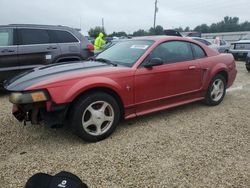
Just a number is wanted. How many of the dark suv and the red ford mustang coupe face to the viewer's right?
0

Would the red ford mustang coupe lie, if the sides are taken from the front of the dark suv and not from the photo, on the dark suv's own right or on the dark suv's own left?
on the dark suv's own left

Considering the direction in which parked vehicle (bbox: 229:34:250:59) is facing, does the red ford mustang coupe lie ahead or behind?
ahead

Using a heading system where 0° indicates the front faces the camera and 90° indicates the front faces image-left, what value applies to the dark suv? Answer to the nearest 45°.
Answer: approximately 90°

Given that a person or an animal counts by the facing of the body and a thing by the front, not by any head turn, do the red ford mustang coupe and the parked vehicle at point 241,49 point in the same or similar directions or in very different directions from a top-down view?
same or similar directions

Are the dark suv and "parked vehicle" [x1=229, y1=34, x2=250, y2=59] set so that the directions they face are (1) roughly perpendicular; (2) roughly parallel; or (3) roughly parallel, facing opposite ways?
roughly perpendicular

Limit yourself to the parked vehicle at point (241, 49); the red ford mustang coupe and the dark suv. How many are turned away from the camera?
0

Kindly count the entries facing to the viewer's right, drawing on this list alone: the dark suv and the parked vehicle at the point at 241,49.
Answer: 0

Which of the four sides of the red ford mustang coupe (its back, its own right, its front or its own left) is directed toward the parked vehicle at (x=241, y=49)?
back

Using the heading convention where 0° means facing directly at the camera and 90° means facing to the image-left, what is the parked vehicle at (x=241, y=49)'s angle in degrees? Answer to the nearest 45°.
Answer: approximately 45°

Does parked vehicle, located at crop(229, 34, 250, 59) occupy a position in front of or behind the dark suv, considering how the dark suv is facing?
behind
